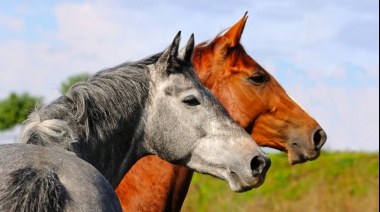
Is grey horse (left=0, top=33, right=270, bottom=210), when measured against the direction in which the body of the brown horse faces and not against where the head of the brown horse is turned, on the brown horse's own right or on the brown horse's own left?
on the brown horse's own right

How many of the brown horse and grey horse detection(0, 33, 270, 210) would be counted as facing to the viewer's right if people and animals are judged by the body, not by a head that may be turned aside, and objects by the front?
2

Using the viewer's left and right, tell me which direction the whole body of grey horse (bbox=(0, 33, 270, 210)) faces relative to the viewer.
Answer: facing to the right of the viewer

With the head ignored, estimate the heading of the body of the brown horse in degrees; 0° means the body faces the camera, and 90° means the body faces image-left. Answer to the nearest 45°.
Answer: approximately 270°
